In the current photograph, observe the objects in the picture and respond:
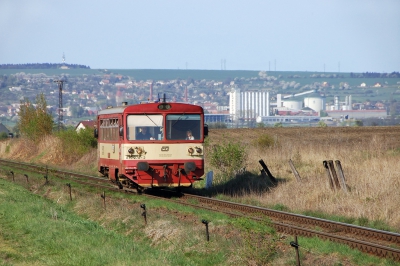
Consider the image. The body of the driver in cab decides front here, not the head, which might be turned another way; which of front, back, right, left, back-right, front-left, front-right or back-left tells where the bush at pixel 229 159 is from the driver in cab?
back-left

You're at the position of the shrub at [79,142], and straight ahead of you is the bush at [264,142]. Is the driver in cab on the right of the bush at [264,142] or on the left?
right

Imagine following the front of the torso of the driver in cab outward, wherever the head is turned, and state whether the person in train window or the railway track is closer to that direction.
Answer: the railway track

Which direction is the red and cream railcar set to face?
toward the camera

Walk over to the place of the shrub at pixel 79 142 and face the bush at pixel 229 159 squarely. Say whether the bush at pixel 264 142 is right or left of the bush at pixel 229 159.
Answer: left

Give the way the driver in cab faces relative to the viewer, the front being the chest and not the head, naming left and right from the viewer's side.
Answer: facing the viewer
